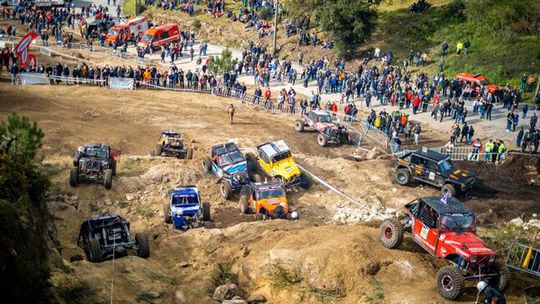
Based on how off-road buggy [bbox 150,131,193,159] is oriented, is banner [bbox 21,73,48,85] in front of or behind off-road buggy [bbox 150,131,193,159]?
behind

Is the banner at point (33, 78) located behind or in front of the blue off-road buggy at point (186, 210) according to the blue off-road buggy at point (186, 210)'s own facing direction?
behind

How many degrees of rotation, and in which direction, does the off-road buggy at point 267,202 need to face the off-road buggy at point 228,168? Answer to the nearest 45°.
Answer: approximately 180°

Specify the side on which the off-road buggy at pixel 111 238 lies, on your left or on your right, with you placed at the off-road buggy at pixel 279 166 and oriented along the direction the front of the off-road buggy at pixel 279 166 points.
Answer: on your right

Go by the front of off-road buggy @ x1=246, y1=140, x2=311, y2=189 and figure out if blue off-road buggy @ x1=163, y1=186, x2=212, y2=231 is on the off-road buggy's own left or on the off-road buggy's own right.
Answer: on the off-road buggy's own right
